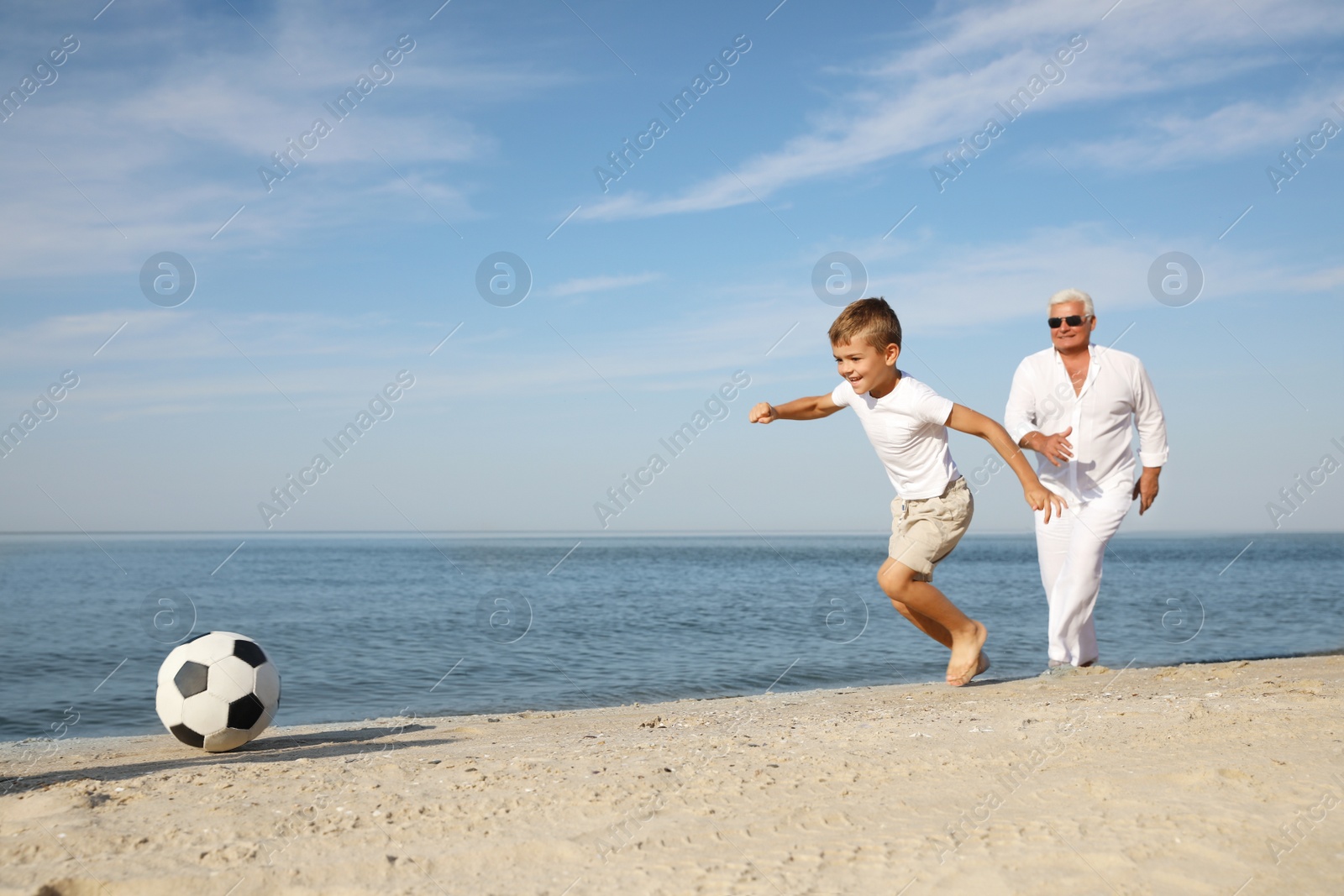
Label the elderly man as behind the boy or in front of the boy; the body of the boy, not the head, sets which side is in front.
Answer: behind

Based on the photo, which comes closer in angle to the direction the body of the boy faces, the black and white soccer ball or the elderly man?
the black and white soccer ball

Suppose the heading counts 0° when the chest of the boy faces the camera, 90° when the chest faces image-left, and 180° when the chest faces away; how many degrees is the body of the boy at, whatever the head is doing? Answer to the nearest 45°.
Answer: approximately 45°

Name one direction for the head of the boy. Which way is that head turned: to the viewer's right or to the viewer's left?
to the viewer's left

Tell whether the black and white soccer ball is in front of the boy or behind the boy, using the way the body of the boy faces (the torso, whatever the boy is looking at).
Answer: in front
